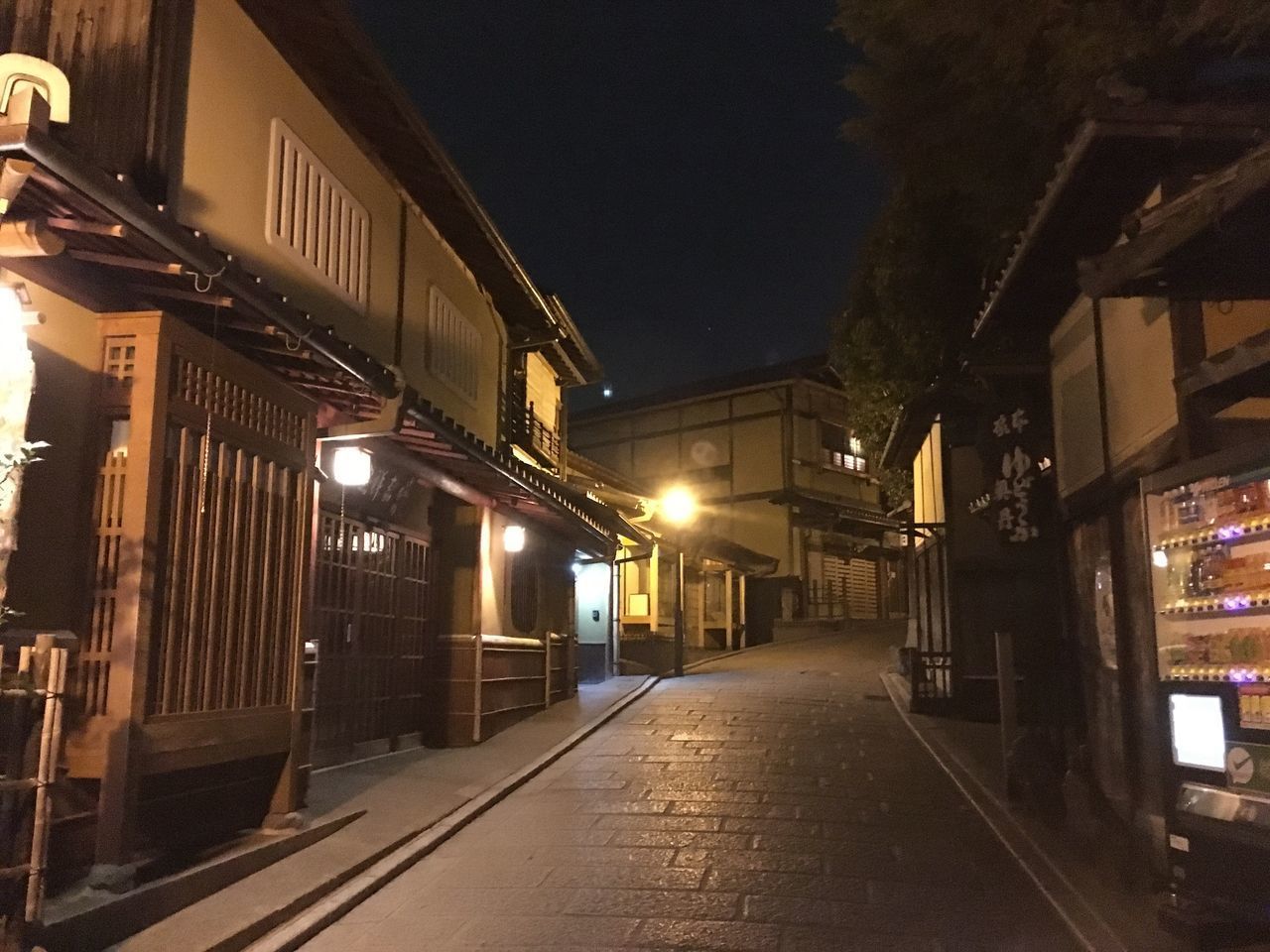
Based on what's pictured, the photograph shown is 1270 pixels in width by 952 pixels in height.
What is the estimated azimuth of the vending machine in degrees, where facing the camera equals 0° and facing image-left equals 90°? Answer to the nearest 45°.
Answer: approximately 45°

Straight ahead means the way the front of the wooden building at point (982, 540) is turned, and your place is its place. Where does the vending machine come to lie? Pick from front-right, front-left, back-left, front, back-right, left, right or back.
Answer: front-left

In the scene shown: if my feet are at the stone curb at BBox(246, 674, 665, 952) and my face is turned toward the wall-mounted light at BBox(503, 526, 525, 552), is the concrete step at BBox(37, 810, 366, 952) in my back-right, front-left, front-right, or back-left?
back-left

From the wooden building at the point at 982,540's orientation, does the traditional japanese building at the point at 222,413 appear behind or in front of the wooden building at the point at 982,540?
in front

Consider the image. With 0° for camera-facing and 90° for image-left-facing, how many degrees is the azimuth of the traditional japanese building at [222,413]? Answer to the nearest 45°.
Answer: approximately 315°

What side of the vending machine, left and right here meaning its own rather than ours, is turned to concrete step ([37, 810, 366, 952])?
front

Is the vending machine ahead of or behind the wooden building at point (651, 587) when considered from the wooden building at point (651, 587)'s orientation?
ahead

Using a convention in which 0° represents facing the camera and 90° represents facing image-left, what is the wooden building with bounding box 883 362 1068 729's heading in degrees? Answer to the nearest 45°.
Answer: approximately 45°

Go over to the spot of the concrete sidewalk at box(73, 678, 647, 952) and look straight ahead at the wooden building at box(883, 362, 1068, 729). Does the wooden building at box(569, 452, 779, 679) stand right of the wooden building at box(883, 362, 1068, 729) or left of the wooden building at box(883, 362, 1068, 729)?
left

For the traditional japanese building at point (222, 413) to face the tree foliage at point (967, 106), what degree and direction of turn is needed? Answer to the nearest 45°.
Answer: approximately 45° to its left

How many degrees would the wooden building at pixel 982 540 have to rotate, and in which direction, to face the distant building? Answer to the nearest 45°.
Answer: approximately 135° to its right
